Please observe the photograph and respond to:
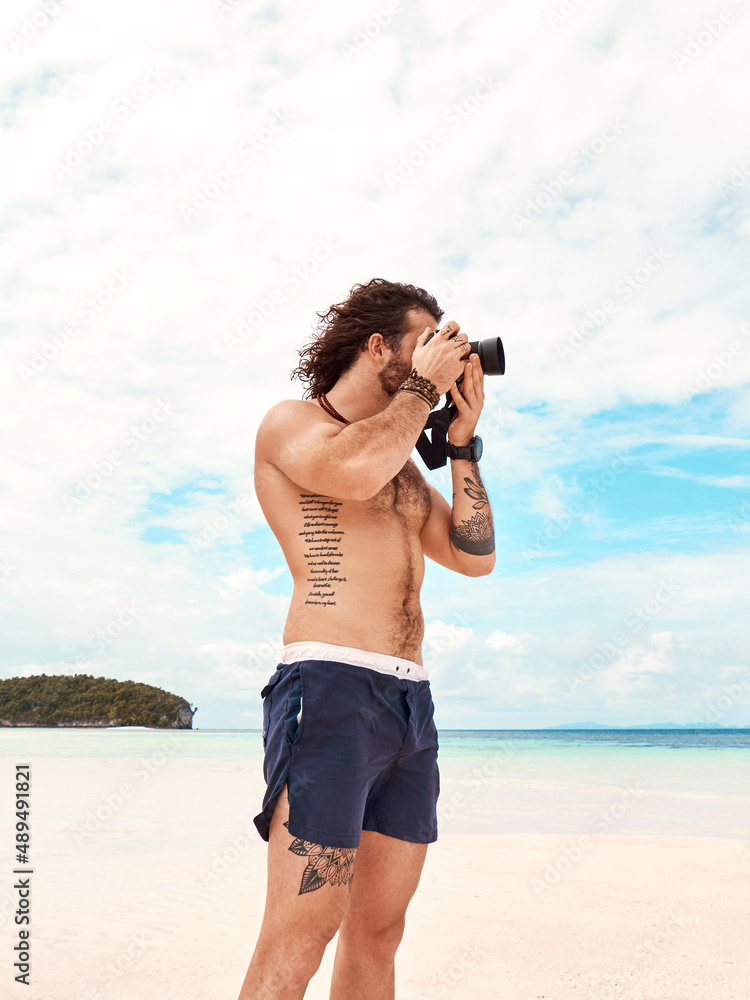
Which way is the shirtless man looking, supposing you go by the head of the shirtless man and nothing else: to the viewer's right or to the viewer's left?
to the viewer's right

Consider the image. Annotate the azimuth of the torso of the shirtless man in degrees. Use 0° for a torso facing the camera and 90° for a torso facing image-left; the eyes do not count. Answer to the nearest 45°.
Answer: approximately 315°

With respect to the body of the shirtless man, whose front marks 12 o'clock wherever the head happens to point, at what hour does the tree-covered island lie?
The tree-covered island is roughly at 7 o'clock from the shirtless man.
